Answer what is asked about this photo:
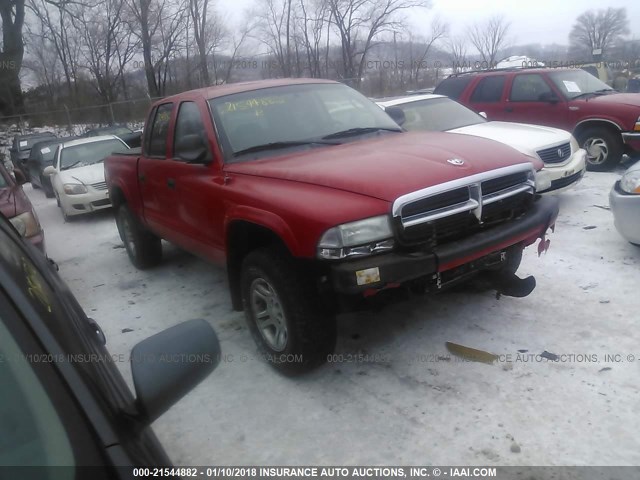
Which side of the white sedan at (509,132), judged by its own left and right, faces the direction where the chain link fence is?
back

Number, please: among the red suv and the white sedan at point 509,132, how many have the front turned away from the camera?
0

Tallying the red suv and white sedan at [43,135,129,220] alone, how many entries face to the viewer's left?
0

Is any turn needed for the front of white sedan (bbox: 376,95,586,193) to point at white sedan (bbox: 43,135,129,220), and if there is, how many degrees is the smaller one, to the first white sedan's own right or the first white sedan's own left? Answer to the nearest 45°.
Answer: approximately 135° to the first white sedan's own right

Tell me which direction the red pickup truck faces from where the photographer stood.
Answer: facing the viewer and to the right of the viewer

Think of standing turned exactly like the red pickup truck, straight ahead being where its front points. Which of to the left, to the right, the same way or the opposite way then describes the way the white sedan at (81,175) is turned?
the same way

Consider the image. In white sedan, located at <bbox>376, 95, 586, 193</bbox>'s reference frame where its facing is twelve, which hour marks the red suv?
The red suv is roughly at 8 o'clock from the white sedan.

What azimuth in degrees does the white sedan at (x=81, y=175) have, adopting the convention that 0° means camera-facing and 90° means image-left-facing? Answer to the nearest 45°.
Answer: approximately 315°

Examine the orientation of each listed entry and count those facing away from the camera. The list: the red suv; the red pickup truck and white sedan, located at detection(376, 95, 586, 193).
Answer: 0

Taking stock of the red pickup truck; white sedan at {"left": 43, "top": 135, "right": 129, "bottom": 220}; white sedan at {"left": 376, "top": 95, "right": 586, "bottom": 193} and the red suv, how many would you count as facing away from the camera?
0

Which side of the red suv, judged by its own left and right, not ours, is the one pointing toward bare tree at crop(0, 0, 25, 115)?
back

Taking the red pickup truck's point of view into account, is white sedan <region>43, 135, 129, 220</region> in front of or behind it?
behind

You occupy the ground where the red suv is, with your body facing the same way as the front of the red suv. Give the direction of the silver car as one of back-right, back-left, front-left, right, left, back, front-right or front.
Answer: front-right
